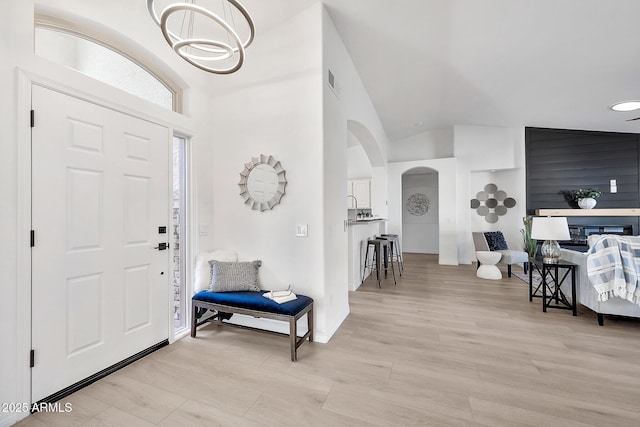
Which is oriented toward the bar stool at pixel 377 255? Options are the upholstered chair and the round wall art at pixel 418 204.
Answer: the round wall art

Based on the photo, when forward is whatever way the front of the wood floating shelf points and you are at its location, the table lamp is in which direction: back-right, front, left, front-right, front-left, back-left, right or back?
front

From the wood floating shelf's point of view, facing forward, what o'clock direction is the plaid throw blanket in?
The plaid throw blanket is roughly at 12 o'clock from the wood floating shelf.

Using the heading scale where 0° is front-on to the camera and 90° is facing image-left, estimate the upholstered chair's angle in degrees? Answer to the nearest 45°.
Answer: approximately 315°

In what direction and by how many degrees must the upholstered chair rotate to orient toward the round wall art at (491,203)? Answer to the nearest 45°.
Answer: approximately 135° to its left

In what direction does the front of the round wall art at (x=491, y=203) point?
toward the camera

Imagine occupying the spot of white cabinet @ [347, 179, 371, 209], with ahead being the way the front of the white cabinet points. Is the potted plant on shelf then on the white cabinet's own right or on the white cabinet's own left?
on the white cabinet's own left

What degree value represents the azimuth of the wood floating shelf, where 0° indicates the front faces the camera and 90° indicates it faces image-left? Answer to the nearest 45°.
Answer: approximately 0°

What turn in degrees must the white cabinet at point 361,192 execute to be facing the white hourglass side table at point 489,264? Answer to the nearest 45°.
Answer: approximately 45° to its left

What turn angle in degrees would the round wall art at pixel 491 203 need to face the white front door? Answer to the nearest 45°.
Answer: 0° — it already faces it

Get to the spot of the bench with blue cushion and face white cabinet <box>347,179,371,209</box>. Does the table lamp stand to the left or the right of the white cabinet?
right

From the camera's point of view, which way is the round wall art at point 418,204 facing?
toward the camera

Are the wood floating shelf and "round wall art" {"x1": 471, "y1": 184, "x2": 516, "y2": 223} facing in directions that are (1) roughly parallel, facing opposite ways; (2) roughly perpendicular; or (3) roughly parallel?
roughly parallel

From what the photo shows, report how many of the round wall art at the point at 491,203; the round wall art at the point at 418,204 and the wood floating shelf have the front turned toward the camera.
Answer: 3

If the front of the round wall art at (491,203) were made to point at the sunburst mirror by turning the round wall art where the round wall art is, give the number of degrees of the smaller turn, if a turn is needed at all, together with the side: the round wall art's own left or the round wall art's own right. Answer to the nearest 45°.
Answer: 0° — it already faces it

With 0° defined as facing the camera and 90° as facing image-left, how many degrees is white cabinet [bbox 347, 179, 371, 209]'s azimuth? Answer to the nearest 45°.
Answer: approximately 0°

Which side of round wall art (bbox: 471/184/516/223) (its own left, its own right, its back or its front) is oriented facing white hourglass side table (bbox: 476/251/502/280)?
front
